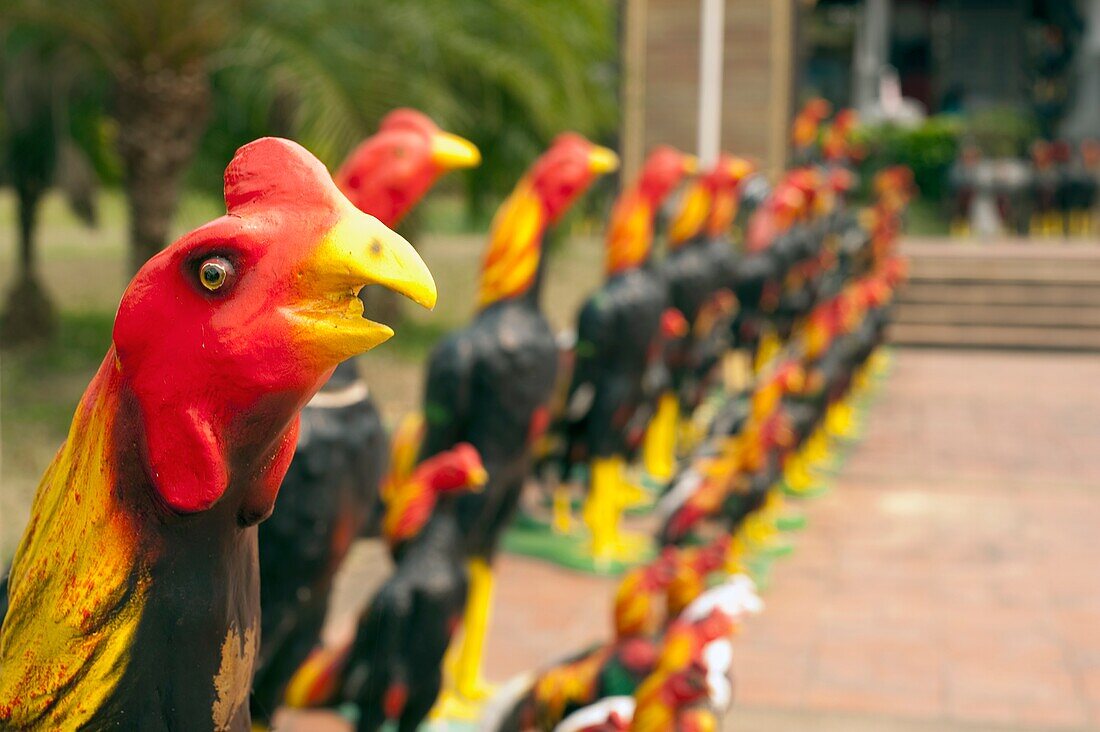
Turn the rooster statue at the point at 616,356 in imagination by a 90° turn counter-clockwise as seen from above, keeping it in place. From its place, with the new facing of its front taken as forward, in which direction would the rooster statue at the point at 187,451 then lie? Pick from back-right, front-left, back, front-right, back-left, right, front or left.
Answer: back

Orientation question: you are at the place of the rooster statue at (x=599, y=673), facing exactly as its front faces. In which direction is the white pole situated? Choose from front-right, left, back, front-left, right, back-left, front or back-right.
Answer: left

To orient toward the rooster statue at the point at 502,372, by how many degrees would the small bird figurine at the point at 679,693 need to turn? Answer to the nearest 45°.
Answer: approximately 90° to its left

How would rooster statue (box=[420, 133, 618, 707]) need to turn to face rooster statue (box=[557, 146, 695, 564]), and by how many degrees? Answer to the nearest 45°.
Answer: approximately 90° to its left

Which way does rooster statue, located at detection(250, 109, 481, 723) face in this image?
to the viewer's right

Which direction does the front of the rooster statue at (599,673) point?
to the viewer's right

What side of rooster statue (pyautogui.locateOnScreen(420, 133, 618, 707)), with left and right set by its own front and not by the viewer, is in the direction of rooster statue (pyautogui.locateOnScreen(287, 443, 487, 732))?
right

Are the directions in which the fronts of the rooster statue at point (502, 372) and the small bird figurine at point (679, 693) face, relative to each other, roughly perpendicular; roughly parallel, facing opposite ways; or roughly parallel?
roughly parallel

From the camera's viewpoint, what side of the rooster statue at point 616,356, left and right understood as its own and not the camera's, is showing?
right

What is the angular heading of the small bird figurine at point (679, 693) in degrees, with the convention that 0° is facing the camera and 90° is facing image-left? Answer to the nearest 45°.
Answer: approximately 270°

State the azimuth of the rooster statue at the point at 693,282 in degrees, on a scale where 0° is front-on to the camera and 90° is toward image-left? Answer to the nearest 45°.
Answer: approximately 270°

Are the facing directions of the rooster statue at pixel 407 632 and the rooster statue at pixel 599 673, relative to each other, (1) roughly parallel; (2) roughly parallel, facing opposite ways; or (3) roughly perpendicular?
roughly parallel
